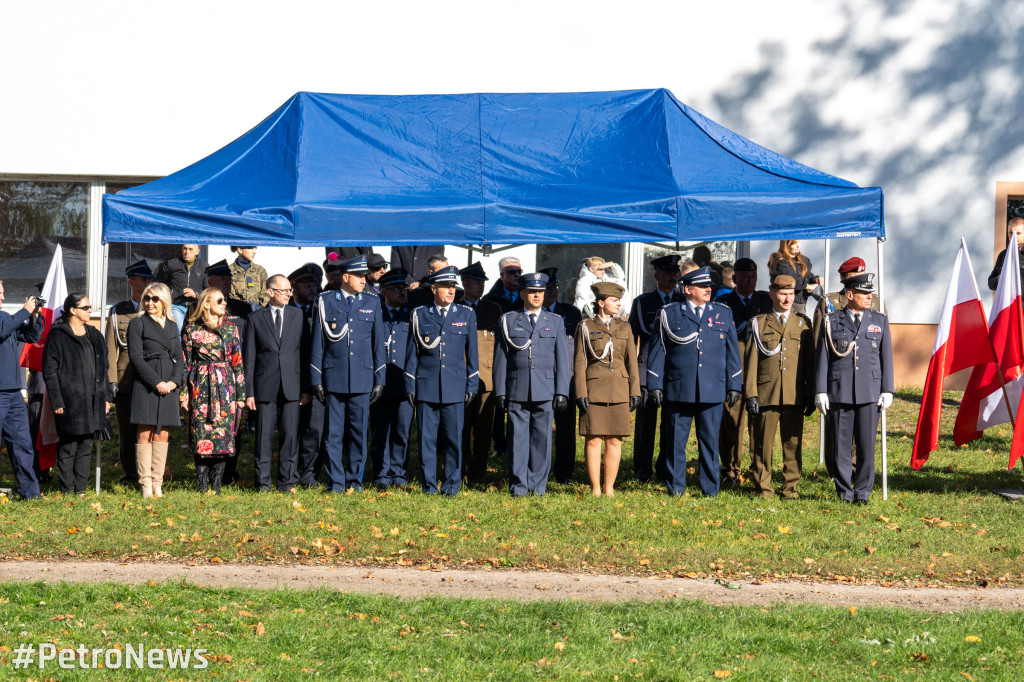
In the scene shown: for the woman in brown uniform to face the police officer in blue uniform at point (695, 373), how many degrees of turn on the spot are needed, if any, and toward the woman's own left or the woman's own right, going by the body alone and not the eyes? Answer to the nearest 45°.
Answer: approximately 90° to the woman's own left

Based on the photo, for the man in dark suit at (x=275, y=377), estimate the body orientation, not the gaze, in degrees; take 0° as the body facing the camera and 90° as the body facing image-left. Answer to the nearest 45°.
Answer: approximately 0°

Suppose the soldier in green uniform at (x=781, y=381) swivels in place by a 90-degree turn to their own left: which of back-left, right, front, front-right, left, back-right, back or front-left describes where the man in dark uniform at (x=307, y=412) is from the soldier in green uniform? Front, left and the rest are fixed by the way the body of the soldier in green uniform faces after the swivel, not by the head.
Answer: back

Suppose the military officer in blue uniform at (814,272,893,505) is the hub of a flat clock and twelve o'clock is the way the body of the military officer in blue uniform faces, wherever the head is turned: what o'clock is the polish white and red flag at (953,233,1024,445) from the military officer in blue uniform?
The polish white and red flag is roughly at 8 o'clock from the military officer in blue uniform.

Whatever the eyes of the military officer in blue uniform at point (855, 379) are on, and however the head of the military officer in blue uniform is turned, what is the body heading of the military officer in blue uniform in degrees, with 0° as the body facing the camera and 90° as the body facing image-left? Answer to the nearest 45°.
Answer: approximately 0°

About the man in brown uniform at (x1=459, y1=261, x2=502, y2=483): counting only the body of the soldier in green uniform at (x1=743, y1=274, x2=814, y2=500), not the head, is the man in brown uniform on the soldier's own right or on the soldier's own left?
on the soldier's own right

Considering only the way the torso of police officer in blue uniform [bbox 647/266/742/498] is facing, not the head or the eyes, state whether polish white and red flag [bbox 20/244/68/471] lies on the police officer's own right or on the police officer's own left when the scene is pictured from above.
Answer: on the police officer's own right

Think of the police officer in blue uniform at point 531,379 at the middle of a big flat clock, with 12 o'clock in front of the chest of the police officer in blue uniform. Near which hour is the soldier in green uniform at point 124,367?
The soldier in green uniform is roughly at 3 o'clock from the police officer in blue uniform.
